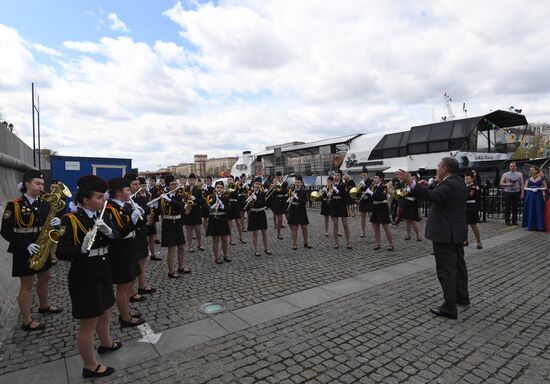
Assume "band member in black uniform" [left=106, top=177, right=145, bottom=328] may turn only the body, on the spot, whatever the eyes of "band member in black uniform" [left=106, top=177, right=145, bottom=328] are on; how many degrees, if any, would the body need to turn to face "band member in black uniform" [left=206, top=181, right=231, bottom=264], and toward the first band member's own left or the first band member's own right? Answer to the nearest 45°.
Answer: approximately 45° to the first band member's own left

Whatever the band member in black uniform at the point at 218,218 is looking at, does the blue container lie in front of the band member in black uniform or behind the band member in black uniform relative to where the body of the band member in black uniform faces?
behind

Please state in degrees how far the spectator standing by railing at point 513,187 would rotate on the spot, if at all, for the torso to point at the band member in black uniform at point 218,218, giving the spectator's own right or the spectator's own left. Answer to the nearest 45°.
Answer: approximately 45° to the spectator's own right

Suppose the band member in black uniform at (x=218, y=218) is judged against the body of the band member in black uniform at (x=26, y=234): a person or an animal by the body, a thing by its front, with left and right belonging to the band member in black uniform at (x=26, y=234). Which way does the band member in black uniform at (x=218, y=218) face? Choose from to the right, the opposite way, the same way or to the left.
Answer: to the right

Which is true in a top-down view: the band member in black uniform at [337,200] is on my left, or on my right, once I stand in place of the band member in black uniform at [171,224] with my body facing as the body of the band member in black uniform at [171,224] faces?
on my left

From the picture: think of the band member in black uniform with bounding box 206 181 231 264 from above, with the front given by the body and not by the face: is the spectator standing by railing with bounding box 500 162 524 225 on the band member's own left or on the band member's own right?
on the band member's own left

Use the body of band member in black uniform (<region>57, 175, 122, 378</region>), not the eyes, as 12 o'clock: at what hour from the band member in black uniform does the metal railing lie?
The metal railing is roughly at 10 o'clock from the band member in black uniform.
